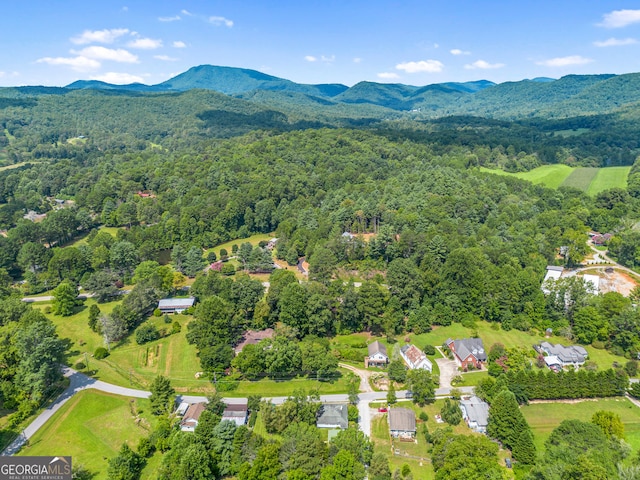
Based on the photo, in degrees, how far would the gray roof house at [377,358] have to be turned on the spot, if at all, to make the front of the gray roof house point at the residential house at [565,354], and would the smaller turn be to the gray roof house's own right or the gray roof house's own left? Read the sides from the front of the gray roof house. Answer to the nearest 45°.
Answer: approximately 90° to the gray roof house's own left

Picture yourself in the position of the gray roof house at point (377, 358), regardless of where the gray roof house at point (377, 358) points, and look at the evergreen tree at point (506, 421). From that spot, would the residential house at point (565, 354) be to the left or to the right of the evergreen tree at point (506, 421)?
left

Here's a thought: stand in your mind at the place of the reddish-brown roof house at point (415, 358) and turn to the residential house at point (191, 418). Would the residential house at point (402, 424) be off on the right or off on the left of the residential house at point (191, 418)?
left

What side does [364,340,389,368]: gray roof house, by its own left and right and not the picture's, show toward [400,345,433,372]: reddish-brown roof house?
left

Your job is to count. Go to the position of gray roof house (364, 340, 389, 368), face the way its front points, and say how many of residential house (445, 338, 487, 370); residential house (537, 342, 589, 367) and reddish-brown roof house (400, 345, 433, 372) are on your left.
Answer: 3

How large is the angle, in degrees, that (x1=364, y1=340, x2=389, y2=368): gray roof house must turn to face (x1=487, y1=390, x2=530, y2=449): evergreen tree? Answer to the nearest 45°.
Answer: approximately 45° to its left

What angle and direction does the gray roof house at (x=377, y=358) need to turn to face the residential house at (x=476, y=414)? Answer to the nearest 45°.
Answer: approximately 45° to its left

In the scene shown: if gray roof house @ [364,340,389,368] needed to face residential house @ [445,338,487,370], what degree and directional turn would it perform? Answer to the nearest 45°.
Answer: approximately 90° to its left

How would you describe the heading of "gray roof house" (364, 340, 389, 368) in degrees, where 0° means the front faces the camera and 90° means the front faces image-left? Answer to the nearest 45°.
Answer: approximately 0°

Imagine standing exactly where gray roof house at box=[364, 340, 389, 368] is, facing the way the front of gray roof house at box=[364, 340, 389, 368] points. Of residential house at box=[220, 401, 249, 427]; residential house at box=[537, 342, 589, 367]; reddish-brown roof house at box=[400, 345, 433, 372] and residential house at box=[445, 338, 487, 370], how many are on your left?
3

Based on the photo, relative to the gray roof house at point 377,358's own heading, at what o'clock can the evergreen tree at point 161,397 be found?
The evergreen tree is roughly at 2 o'clock from the gray roof house.
